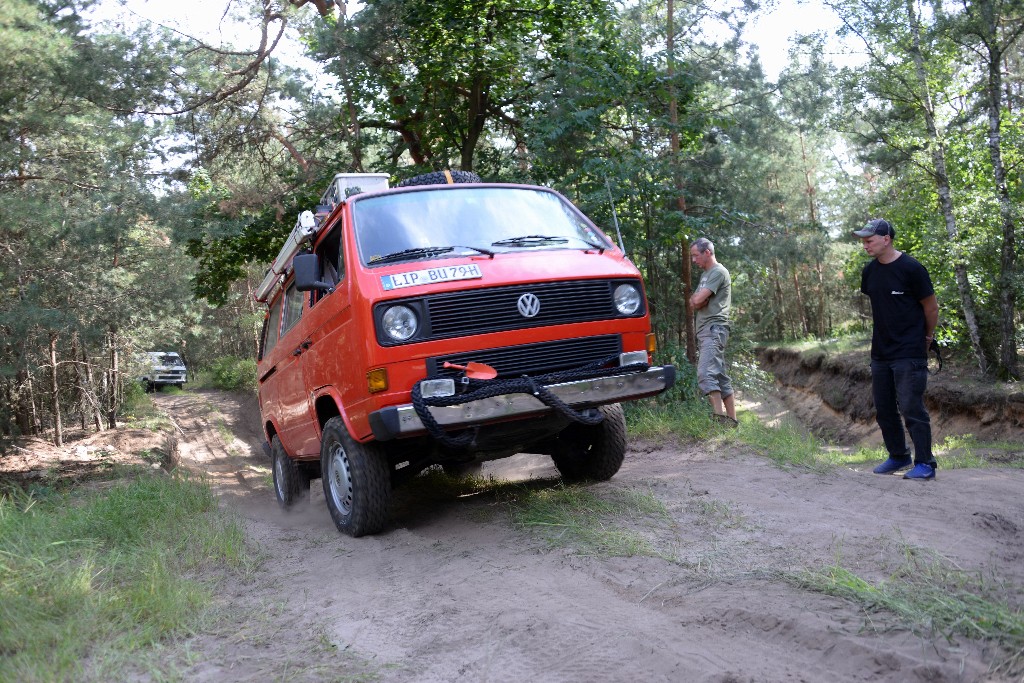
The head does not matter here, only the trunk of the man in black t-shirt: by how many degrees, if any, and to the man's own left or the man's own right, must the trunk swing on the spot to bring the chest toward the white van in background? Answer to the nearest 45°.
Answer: approximately 90° to the man's own right

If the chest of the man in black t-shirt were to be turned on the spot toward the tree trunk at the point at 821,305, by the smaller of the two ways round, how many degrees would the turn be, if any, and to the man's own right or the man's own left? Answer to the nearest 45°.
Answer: approximately 135° to the man's own right

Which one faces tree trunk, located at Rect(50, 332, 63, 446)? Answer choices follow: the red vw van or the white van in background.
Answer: the white van in background

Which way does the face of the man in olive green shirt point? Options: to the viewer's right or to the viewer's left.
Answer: to the viewer's left

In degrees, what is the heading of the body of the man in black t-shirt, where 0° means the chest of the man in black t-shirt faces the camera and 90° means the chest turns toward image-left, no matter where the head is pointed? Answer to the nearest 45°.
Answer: approximately 45°

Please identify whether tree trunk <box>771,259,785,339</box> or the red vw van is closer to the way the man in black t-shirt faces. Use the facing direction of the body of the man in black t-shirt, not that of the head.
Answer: the red vw van

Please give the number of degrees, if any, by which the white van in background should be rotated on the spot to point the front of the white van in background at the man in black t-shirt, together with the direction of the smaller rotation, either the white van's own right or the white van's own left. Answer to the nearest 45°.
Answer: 0° — it already faces them

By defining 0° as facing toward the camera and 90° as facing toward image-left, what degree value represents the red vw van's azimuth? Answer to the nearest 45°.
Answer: approximately 315°

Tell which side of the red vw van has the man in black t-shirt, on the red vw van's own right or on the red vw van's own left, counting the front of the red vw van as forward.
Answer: on the red vw van's own left

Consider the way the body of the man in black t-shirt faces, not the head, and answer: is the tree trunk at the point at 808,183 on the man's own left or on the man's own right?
on the man's own right
